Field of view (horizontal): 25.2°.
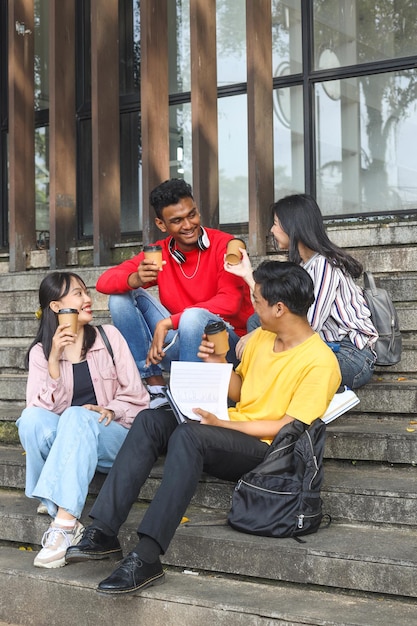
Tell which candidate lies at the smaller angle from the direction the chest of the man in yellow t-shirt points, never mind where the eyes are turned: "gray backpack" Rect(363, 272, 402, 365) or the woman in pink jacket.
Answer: the woman in pink jacket

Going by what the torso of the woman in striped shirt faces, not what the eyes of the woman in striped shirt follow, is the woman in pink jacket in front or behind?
in front

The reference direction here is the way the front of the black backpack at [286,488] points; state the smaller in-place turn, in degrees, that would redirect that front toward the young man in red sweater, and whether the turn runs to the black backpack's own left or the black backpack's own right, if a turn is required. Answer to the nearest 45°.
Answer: approximately 90° to the black backpack's own right

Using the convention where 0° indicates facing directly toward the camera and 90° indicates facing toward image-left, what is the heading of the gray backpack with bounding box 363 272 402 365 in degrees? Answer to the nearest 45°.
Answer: approximately 270°

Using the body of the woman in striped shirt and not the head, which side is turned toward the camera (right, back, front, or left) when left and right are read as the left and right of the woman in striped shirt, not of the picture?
left

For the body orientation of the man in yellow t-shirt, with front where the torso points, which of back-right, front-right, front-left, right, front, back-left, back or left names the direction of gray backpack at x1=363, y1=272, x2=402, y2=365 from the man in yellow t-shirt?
back

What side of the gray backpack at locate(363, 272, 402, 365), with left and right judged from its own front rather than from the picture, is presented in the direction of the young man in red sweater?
back

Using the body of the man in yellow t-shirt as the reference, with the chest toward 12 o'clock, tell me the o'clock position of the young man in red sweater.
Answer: The young man in red sweater is roughly at 4 o'clock from the man in yellow t-shirt.

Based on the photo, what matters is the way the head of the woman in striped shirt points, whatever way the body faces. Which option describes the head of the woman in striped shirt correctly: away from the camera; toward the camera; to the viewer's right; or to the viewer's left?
to the viewer's left

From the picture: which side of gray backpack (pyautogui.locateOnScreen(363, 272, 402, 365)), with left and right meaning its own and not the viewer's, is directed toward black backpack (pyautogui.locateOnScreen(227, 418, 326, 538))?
right

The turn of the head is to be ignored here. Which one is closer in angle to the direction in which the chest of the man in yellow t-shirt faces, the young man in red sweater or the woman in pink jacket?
the woman in pink jacket

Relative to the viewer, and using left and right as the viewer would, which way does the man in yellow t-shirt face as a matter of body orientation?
facing the viewer and to the left of the viewer

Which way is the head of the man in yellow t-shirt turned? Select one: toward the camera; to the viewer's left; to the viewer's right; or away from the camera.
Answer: to the viewer's left

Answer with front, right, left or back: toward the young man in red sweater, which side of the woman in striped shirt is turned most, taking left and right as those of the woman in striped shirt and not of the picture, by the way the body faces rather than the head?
front
